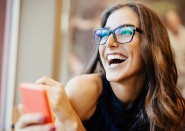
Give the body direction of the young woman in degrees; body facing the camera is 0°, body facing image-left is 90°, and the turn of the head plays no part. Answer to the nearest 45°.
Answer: approximately 45°
